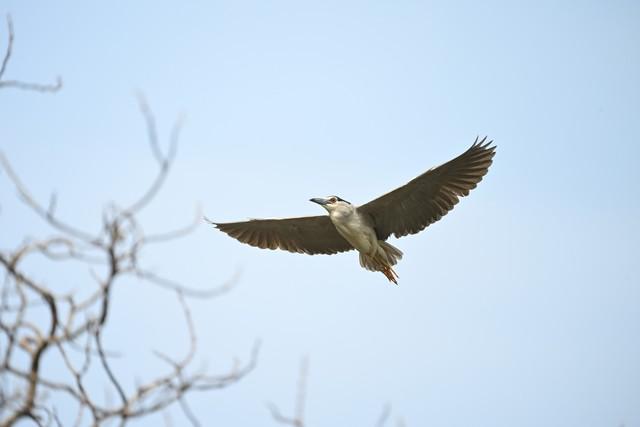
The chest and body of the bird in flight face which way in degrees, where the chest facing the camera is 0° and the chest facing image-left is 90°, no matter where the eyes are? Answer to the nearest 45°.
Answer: approximately 45°
